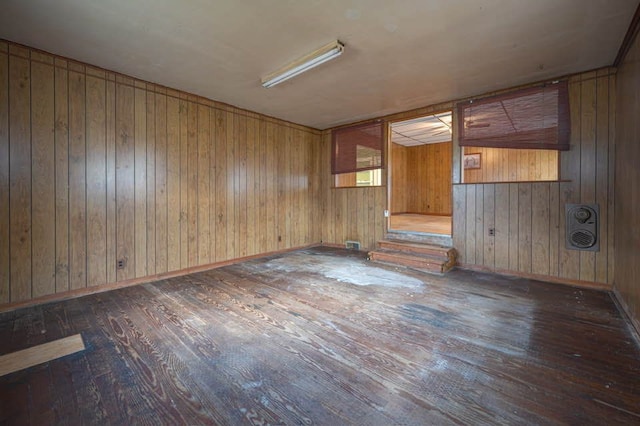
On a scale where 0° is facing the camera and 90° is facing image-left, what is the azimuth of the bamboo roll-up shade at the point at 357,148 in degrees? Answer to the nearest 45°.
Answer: approximately 45°

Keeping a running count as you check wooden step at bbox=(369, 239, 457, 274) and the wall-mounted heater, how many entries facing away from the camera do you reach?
0

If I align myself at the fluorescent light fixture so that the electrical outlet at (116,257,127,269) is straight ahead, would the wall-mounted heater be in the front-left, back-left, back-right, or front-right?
back-right

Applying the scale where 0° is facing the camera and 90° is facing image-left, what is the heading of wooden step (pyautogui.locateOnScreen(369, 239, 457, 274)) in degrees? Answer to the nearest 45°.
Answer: approximately 45°

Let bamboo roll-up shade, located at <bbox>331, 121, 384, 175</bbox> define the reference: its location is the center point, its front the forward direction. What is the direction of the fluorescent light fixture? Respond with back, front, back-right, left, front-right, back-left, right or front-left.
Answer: front-left

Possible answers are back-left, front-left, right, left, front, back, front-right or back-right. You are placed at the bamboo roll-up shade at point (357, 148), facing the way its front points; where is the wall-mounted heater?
left

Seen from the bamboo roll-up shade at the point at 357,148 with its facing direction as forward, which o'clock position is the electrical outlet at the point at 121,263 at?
The electrical outlet is roughly at 12 o'clock from the bamboo roll-up shade.

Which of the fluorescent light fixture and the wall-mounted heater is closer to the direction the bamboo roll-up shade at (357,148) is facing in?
the fluorescent light fixture
